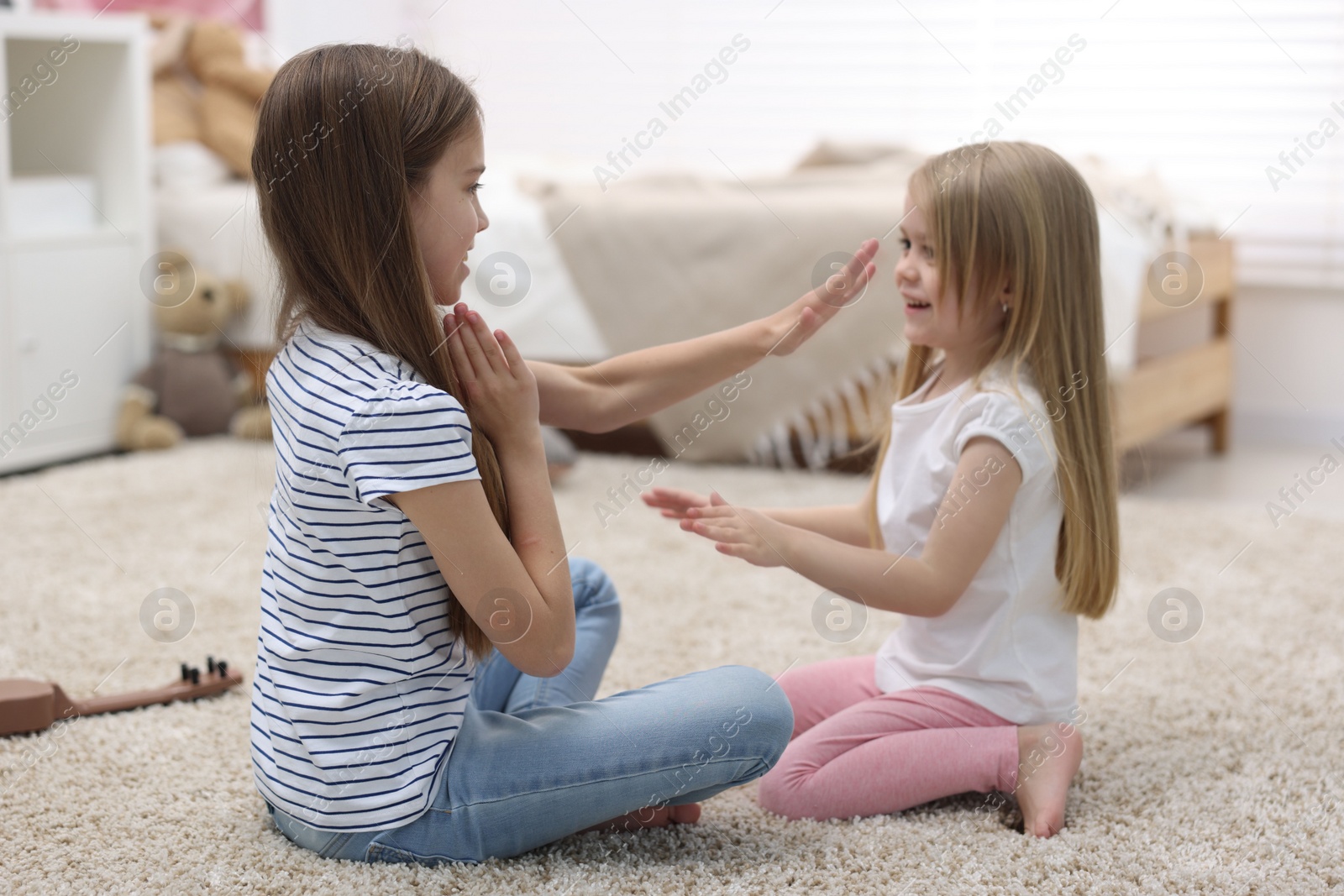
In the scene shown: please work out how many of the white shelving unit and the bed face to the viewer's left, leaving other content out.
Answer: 0

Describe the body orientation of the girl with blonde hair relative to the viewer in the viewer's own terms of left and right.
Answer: facing to the left of the viewer

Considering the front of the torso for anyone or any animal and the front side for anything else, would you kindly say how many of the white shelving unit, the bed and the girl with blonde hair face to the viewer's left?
1

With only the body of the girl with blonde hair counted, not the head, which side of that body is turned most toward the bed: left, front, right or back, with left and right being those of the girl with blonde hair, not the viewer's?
right

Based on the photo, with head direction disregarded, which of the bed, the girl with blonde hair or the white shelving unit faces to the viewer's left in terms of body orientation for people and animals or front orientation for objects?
the girl with blonde hair

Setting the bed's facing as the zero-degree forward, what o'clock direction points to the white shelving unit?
The white shelving unit is roughly at 6 o'clock from the bed.

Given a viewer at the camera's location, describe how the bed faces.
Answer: facing to the right of the viewer

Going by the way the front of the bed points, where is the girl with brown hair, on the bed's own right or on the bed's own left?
on the bed's own right

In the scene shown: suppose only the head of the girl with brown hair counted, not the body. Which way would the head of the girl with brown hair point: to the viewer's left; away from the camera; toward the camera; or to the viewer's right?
to the viewer's right

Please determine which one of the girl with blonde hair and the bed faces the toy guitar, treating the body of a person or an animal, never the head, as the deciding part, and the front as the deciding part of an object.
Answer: the girl with blonde hair

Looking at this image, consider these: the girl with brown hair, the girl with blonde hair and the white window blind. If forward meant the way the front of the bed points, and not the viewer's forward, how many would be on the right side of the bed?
2

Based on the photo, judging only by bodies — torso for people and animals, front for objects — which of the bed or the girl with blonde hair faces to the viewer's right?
the bed

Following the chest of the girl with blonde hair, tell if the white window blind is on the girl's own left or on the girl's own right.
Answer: on the girl's own right

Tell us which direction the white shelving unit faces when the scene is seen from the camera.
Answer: facing the viewer and to the right of the viewer

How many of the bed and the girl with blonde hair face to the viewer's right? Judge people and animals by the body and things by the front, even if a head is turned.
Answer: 1
